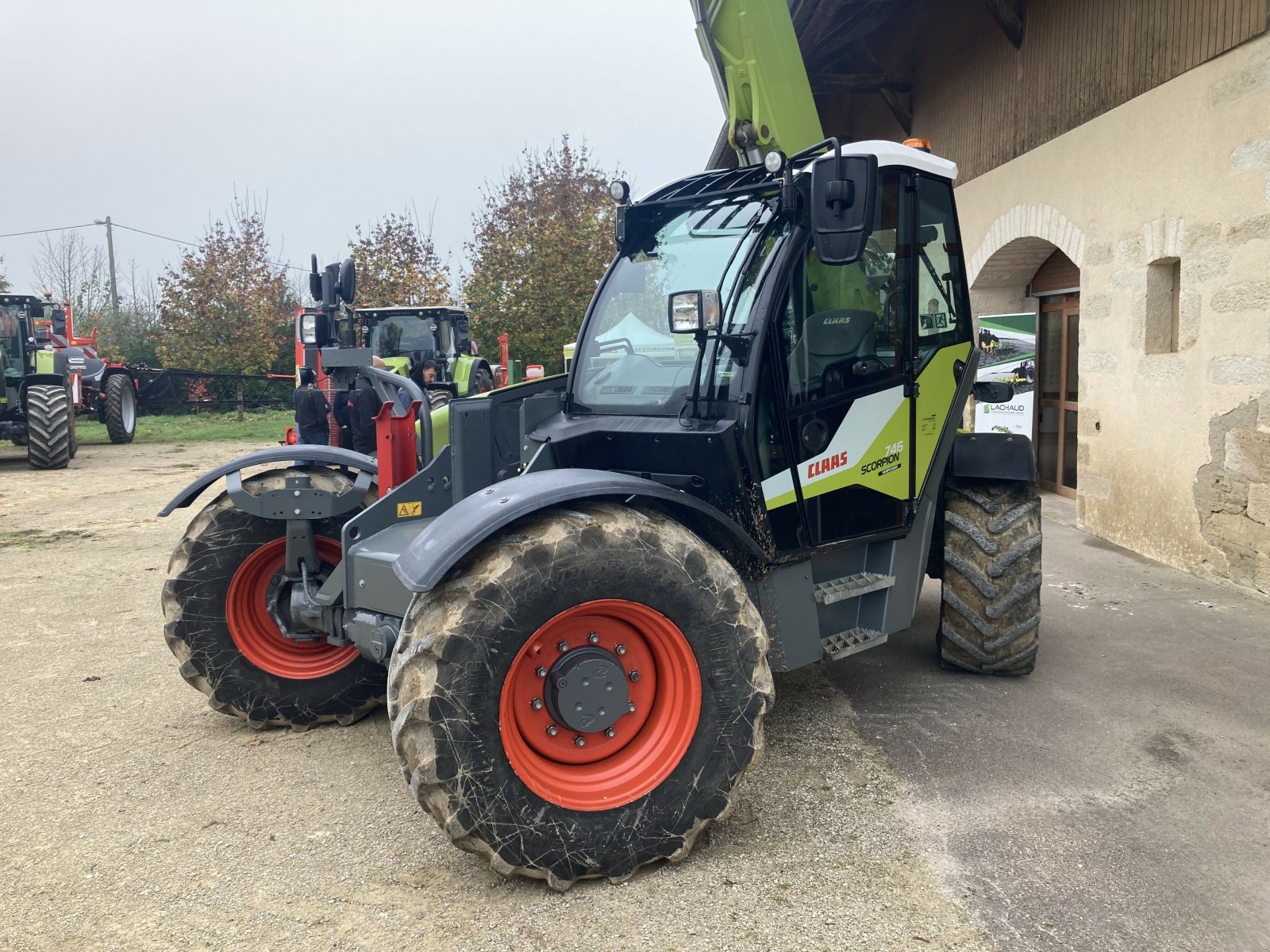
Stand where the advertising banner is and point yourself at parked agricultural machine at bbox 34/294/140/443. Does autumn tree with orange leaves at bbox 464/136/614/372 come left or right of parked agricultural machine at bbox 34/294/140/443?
right

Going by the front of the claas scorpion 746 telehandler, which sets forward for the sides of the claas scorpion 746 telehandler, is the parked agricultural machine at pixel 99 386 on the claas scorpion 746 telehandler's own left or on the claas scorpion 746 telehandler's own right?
on the claas scorpion 746 telehandler's own right

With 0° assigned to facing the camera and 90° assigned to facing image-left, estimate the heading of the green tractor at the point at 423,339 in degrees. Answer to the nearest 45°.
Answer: approximately 45°

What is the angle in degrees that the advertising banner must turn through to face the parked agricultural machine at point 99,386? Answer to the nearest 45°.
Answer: approximately 90° to its right

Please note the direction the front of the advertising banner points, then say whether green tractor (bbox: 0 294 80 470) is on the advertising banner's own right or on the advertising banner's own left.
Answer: on the advertising banner's own right

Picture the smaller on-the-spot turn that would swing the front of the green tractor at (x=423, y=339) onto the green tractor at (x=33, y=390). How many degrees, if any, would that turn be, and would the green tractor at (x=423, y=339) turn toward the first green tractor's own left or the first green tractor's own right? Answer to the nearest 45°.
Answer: approximately 45° to the first green tractor's own right
